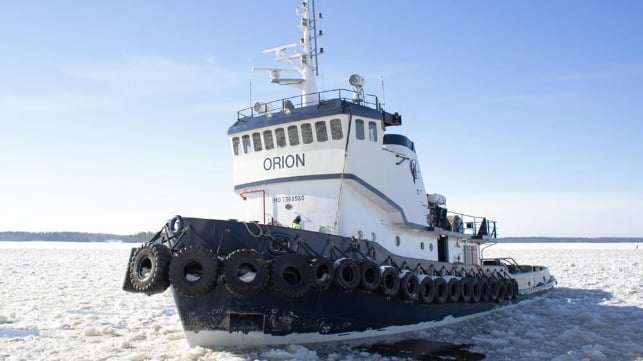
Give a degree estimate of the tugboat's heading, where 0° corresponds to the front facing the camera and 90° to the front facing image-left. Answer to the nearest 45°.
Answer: approximately 45°
